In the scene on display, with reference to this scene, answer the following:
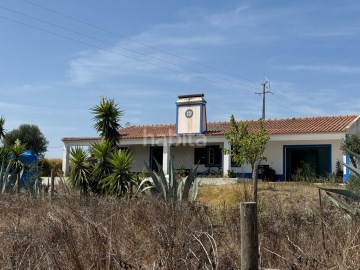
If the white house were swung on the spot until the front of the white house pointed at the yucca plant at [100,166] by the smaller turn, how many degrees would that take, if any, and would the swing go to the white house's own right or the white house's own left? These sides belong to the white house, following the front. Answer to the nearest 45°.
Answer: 0° — it already faces it

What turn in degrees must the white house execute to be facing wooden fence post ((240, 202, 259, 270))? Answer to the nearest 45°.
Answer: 0° — it already faces it

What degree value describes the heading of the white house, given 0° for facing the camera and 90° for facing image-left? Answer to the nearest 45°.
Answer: approximately 0°

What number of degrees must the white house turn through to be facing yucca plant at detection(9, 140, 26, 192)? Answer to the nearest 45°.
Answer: approximately 45° to its right

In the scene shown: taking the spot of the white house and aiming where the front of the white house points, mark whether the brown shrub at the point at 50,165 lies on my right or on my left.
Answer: on my right

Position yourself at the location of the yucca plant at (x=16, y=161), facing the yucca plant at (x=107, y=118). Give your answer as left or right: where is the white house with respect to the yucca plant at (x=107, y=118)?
left
